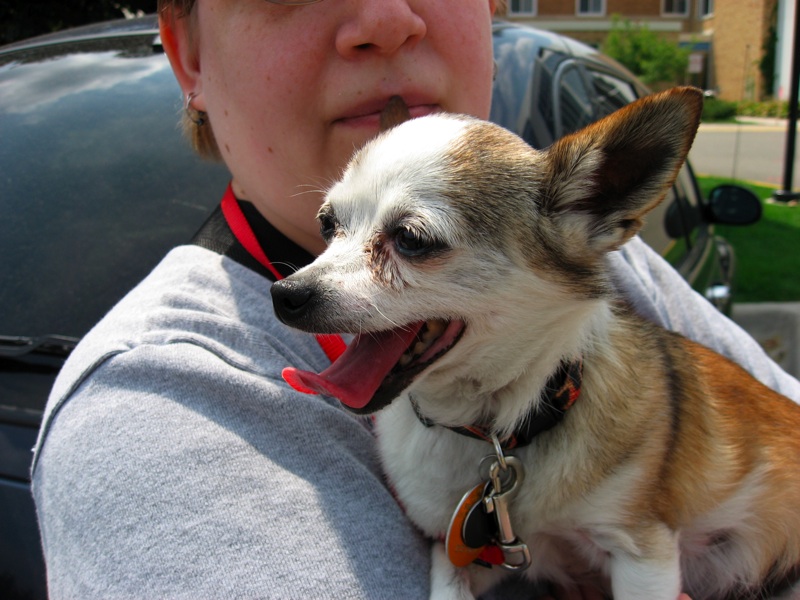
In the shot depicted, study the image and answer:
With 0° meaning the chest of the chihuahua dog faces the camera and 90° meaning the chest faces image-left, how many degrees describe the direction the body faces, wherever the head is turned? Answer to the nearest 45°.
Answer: approximately 45°

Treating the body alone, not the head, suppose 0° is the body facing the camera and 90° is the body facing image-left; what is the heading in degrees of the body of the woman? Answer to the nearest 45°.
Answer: approximately 315°
